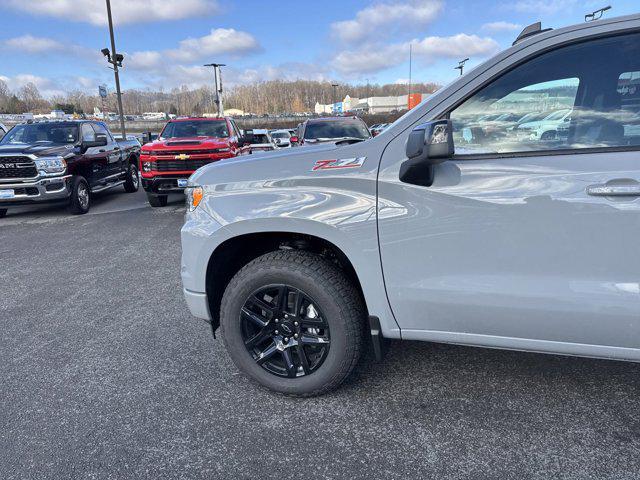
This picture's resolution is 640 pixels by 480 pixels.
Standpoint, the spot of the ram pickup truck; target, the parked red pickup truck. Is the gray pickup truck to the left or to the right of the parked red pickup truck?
right

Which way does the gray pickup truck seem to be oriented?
to the viewer's left

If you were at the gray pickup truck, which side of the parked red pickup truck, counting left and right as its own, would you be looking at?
front

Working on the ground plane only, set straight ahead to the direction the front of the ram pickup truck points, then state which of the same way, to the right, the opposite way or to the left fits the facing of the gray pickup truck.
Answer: to the right

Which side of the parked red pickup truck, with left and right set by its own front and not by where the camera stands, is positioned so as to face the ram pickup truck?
right

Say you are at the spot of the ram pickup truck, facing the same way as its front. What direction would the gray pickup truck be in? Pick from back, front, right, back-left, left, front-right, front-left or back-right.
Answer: front-left

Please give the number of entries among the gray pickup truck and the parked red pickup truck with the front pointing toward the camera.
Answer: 1

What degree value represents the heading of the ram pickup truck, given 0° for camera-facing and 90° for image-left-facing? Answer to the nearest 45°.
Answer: approximately 45°

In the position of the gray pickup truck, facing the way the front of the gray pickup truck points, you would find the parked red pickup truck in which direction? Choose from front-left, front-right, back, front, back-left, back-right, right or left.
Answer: front-right

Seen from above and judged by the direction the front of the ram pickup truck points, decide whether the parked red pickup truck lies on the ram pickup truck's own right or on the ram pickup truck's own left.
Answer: on the ram pickup truck's own left
